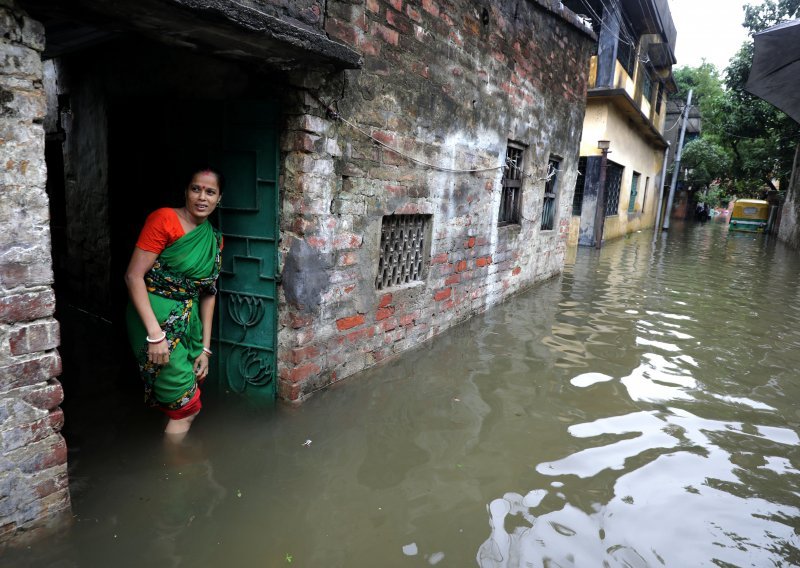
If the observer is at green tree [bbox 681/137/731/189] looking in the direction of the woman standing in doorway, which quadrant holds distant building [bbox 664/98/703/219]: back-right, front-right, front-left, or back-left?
back-right

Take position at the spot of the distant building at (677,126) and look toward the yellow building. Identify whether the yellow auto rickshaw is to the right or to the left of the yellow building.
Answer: left

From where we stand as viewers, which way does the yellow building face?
facing the viewer and to the right of the viewer

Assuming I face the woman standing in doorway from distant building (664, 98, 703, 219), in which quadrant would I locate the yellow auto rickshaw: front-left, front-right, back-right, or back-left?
front-left

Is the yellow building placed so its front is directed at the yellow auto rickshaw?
no

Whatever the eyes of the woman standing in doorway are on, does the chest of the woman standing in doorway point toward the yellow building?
no

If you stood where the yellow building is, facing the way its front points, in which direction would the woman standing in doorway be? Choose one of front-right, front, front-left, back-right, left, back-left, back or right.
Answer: front-right

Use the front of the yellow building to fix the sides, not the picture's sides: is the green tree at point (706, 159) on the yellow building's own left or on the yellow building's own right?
on the yellow building's own left

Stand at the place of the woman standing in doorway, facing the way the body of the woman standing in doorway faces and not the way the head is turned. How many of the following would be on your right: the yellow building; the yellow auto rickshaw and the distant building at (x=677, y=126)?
0

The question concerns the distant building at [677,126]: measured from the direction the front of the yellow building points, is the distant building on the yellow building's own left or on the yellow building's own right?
on the yellow building's own left

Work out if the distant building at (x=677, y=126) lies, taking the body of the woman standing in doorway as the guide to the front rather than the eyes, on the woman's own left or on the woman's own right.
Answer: on the woman's own left

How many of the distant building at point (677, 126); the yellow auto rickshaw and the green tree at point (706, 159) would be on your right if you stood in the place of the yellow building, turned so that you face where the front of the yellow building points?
0

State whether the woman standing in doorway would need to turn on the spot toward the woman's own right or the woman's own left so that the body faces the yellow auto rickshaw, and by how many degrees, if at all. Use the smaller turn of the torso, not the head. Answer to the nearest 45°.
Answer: approximately 90° to the woman's own left

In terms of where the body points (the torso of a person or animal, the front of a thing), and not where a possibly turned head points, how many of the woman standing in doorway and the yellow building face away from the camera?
0

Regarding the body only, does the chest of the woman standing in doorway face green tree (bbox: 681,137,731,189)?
no
